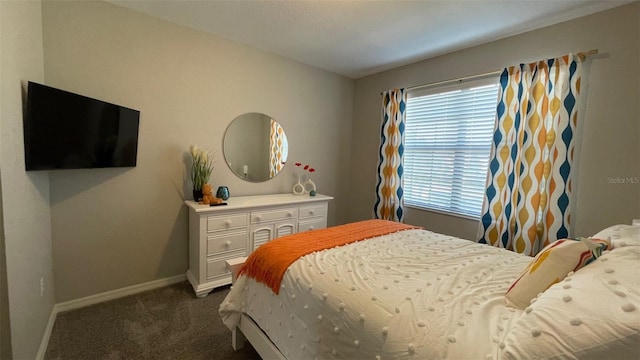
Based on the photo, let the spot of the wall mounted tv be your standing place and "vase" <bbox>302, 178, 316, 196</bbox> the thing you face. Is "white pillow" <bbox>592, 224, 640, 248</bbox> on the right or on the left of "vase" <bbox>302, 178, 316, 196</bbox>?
right

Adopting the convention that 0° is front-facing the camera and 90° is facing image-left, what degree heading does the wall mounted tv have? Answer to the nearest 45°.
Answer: approximately 315°

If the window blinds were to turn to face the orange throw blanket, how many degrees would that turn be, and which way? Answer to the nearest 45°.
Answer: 0° — it already faces it

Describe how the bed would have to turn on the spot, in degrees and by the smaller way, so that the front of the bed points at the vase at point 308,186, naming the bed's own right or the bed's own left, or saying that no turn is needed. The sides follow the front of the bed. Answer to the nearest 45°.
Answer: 0° — it already faces it
